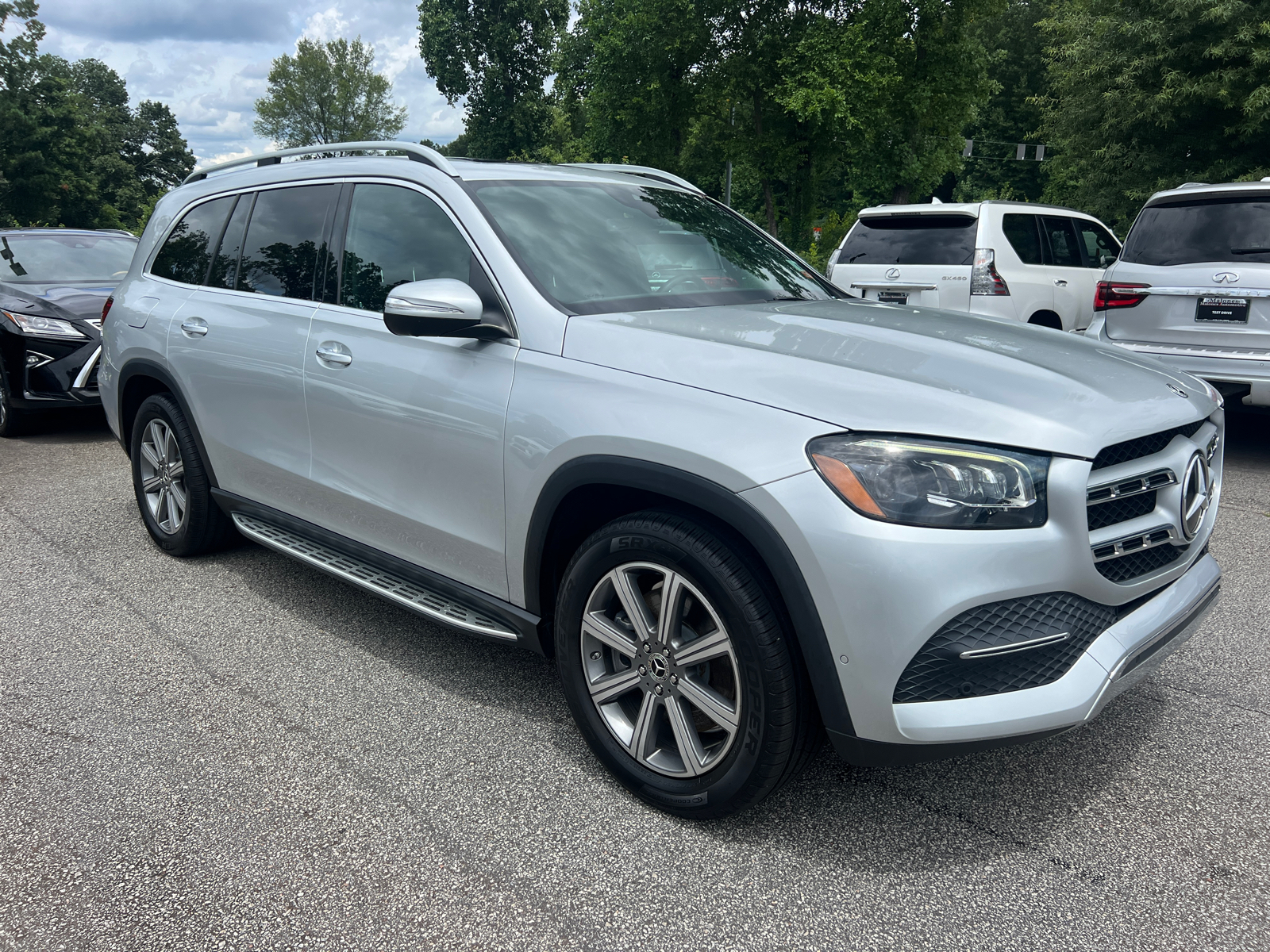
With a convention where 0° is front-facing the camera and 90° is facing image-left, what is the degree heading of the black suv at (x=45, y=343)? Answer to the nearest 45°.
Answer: approximately 315°

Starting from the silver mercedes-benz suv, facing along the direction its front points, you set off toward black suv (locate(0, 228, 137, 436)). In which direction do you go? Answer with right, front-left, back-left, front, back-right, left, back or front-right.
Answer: back

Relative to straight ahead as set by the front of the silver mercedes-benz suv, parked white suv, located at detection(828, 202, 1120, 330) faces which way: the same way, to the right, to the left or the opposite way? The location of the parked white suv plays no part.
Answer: to the left

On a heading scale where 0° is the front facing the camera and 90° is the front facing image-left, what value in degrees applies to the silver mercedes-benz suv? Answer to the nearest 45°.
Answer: approximately 315°

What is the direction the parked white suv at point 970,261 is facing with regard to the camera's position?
facing away from the viewer and to the right of the viewer

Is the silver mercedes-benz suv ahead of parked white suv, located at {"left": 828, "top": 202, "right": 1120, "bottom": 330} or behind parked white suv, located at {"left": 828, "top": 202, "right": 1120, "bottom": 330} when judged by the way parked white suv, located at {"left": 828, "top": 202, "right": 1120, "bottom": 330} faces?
behind
